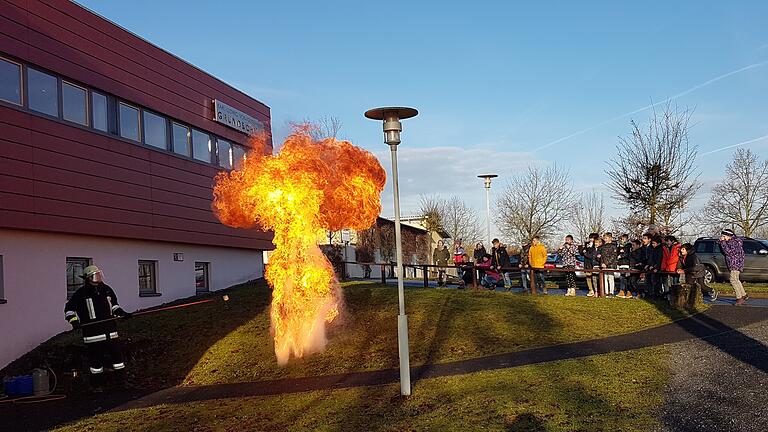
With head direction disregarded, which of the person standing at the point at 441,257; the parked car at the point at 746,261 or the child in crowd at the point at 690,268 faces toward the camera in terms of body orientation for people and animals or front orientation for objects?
the person standing

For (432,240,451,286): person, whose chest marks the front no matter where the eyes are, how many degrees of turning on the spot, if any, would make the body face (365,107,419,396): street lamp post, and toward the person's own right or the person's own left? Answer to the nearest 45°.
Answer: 0° — they already face it

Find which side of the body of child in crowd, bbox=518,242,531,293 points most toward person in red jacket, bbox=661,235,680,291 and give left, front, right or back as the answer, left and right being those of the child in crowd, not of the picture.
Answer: left

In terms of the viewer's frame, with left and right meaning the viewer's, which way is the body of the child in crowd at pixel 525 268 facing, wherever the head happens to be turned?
facing the viewer and to the left of the viewer

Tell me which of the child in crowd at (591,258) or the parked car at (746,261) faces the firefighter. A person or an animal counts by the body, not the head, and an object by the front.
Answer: the child in crowd

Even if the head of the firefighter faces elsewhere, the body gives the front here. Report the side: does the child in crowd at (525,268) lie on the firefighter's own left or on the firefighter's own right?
on the firefighter's own left

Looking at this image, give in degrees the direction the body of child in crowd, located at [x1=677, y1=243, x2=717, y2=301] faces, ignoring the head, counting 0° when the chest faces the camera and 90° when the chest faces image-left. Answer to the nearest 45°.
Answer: approximately 90°

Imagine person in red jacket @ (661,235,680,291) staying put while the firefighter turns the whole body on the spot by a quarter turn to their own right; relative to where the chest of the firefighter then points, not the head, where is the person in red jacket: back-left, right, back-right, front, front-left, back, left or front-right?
back-left

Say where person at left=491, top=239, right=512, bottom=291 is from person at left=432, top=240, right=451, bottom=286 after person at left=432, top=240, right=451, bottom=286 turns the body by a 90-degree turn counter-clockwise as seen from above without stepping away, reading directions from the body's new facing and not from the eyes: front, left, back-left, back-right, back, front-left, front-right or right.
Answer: front-right

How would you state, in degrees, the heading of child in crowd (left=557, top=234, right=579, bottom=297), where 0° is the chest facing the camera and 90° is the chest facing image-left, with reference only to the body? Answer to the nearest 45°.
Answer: approximately 45°

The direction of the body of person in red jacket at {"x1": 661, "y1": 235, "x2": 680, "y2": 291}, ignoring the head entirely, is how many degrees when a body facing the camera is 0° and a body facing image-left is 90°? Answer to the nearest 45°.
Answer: approximately 45°
